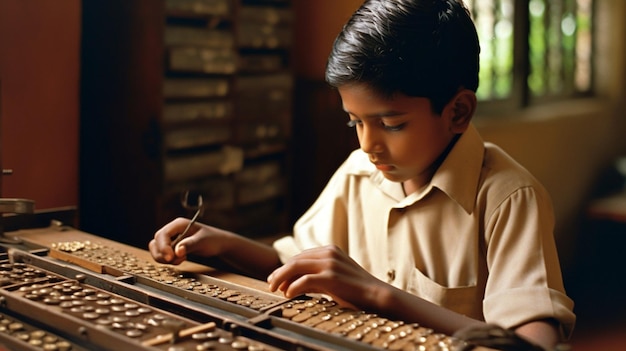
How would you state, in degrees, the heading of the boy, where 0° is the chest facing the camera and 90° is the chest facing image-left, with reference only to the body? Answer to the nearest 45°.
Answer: approximately 45°

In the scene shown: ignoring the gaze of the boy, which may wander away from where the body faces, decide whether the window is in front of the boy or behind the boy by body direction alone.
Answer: behind
